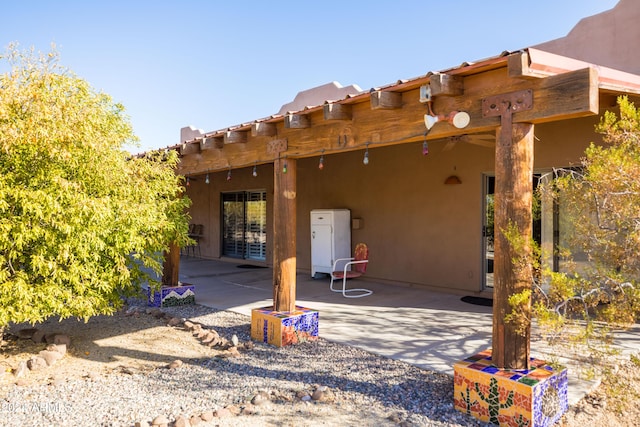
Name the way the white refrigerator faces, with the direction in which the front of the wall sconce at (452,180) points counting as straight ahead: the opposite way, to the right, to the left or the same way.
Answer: the same way

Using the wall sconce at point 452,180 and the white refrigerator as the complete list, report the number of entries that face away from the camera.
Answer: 0

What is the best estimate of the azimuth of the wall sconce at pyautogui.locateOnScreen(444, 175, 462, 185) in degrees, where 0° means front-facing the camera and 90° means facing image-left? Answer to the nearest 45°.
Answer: approximately 45°

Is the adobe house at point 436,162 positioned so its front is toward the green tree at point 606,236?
no

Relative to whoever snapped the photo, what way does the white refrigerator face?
facing the viewer and to the left of the viewer

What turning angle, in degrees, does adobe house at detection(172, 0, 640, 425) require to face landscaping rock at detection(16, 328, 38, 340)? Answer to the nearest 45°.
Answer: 0° — it already faces it

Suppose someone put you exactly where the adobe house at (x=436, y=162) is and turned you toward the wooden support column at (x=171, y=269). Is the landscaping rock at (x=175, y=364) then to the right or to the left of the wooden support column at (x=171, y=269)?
left

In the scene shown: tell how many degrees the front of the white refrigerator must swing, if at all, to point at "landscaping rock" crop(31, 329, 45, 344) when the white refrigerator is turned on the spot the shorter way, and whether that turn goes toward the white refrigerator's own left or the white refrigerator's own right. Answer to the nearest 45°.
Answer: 0° — it already faces it

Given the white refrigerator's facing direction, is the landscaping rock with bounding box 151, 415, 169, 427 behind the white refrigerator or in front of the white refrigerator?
in front

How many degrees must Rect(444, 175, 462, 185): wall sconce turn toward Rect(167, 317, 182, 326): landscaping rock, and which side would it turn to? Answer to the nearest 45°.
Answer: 0° — it already faces it

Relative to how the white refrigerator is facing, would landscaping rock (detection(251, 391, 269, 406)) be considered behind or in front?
in front

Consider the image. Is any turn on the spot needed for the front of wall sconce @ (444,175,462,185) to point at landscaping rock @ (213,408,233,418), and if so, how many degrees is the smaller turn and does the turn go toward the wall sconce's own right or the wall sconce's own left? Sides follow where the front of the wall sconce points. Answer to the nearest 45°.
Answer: approximately 45° to the wall sconce's own left

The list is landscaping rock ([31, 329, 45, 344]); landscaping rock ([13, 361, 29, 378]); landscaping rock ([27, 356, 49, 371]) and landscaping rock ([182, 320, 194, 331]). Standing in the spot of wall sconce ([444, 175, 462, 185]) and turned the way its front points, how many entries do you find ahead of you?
4

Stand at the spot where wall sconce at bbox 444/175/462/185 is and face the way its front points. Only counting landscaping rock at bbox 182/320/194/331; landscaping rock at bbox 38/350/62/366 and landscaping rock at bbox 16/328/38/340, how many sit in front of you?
3

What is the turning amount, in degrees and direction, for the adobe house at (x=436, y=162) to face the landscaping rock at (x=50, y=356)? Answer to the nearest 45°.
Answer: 0° — it already faces it
